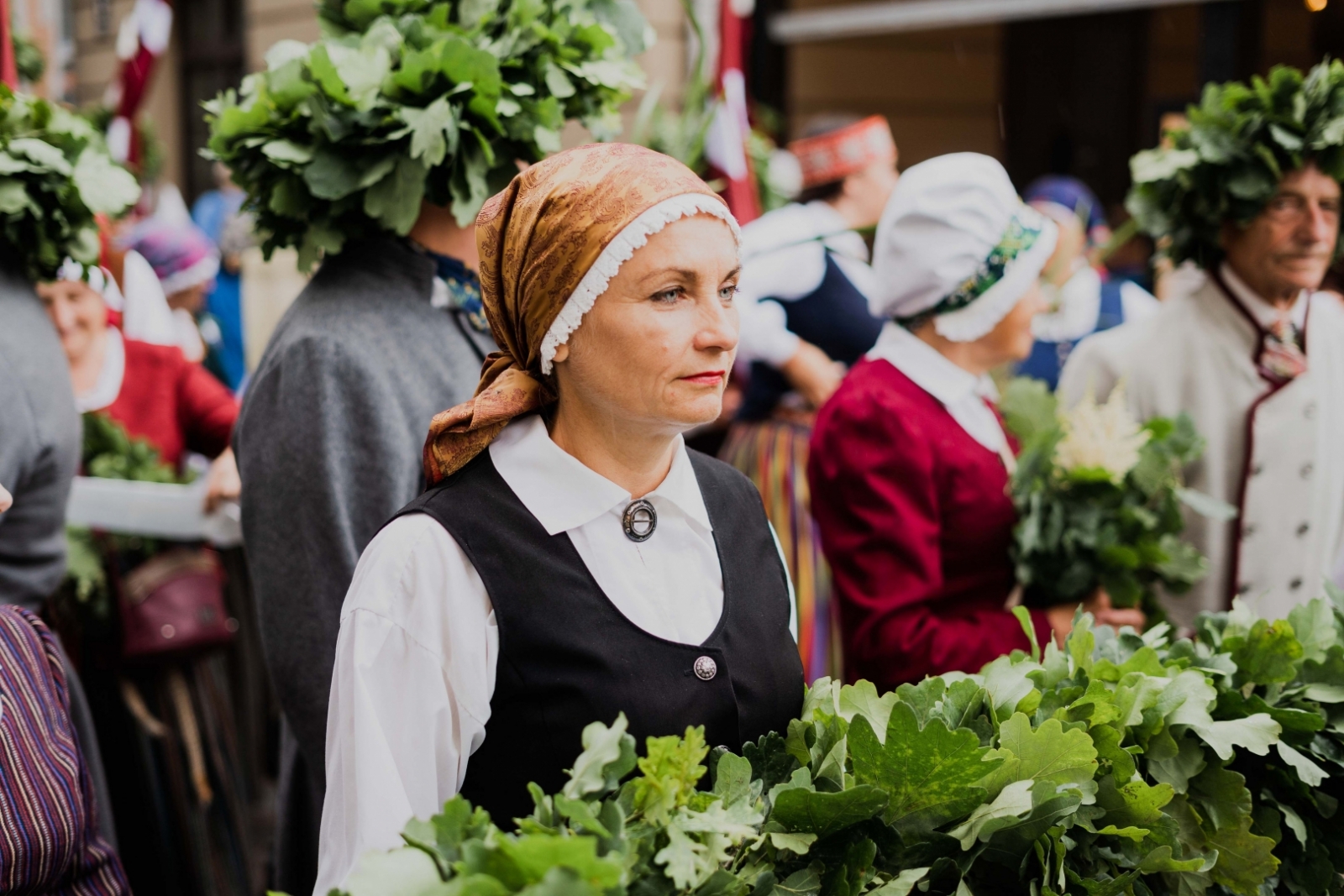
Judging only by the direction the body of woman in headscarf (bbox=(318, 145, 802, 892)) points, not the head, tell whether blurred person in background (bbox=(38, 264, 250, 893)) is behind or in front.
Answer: behind

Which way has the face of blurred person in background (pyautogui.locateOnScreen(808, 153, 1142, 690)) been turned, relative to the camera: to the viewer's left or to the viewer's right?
to the viewer's right

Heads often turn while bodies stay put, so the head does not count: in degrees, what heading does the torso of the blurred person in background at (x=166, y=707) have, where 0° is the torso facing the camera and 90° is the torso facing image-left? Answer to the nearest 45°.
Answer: approximately 45°

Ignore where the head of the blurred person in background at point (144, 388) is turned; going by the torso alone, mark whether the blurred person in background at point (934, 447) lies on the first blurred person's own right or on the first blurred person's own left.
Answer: on the first blurred person's own left

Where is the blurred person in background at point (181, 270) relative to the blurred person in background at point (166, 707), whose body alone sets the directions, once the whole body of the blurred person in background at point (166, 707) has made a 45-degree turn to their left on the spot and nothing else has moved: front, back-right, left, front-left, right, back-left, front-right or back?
back

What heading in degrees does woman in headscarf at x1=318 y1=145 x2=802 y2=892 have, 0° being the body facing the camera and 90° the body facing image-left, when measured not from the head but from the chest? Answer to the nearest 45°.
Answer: approximately 315°
